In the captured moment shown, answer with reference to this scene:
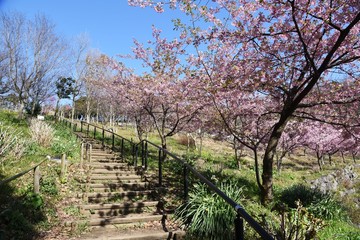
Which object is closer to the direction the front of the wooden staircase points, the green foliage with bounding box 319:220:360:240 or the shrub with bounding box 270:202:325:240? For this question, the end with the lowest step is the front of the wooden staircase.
the shrub

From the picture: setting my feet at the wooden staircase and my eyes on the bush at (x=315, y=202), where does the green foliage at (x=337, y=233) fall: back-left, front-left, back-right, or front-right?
front-right

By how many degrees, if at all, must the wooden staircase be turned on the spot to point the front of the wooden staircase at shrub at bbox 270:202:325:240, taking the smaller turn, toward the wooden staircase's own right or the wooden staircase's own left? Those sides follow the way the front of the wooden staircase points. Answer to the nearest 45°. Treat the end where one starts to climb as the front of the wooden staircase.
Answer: approximately 45° to the wooden staircase's own left

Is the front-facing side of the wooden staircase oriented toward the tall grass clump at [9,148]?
no

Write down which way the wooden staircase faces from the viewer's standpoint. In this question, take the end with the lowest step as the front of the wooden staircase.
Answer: facing the viewer

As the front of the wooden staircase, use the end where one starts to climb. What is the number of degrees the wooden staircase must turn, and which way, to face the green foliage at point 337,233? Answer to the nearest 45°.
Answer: approximately 90° to its left

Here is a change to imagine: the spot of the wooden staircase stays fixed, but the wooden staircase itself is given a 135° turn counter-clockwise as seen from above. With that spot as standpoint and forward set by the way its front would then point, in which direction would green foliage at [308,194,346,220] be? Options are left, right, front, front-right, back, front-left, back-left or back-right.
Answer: front-right

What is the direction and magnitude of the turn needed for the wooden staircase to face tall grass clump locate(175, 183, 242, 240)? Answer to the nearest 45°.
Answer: approximately 45° to its left

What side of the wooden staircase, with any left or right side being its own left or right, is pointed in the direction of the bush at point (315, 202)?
left

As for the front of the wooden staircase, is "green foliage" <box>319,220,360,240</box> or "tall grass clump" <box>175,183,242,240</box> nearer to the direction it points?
the tall grass clump
